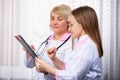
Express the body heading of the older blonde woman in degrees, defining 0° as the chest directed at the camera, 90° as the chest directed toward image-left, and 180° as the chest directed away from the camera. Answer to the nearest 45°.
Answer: approximately 45°
